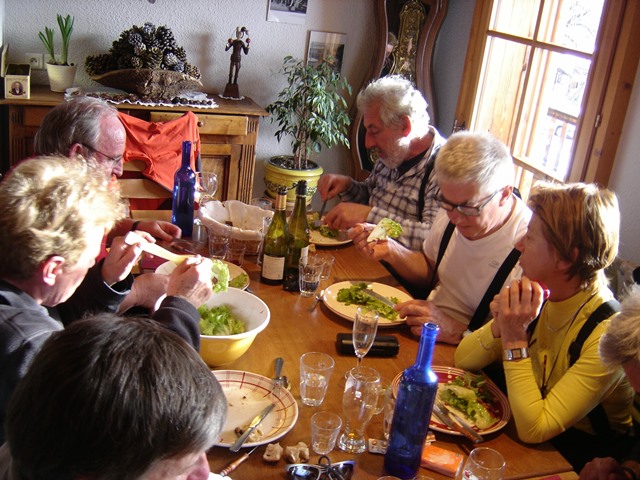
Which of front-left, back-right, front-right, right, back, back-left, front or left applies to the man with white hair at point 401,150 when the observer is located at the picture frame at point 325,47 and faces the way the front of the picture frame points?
front

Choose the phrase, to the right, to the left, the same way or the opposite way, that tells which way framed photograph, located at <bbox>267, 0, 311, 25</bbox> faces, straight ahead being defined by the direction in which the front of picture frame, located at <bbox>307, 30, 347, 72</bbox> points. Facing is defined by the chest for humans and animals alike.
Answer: the same way

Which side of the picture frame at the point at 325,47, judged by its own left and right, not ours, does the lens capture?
front

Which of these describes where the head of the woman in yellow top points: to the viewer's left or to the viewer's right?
to the viewer's left

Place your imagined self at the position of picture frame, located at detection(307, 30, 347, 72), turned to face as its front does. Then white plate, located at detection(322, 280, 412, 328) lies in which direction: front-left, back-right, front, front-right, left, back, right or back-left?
front

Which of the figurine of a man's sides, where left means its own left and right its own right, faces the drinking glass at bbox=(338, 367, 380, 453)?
front

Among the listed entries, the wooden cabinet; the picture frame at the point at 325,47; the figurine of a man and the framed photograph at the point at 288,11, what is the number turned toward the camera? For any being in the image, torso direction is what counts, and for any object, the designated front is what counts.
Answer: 4

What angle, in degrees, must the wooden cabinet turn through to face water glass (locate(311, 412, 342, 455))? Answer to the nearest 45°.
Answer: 0° — it already faces it

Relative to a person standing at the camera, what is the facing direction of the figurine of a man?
facing the viewer

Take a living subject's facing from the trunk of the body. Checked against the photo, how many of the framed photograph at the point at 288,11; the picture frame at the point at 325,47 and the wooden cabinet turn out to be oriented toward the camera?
3

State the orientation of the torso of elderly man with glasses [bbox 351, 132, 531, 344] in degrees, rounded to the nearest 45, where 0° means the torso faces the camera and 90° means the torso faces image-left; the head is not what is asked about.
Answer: approximately 45°

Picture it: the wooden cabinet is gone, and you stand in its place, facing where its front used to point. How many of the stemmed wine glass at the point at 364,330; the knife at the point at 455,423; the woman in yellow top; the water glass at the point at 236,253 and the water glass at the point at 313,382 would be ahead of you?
5

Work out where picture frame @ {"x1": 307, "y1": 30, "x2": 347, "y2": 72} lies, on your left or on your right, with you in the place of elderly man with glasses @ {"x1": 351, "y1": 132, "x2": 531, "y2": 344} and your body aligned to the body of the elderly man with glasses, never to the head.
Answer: on your right

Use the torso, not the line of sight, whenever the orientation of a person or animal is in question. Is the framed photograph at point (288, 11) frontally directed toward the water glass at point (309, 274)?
yes

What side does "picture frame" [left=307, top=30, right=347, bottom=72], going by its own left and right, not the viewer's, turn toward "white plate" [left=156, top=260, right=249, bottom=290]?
front

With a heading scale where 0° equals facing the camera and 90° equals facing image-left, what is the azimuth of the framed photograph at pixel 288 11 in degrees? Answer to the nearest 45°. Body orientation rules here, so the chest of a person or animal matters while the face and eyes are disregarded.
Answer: approximately 0°

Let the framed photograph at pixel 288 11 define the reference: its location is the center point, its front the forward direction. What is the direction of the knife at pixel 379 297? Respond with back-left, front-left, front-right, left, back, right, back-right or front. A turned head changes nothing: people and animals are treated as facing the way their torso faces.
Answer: front

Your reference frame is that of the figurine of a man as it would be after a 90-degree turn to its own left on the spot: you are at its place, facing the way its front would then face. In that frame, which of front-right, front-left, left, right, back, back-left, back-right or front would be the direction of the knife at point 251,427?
right

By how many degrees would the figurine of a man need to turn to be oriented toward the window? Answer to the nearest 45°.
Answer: approximately 45° to its left

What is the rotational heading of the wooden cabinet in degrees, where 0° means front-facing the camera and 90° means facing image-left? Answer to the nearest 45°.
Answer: approximately 0°

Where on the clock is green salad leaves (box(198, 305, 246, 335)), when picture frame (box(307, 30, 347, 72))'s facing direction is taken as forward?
The green salad leaves is roughly at 12 o'clock from the picture frame.
